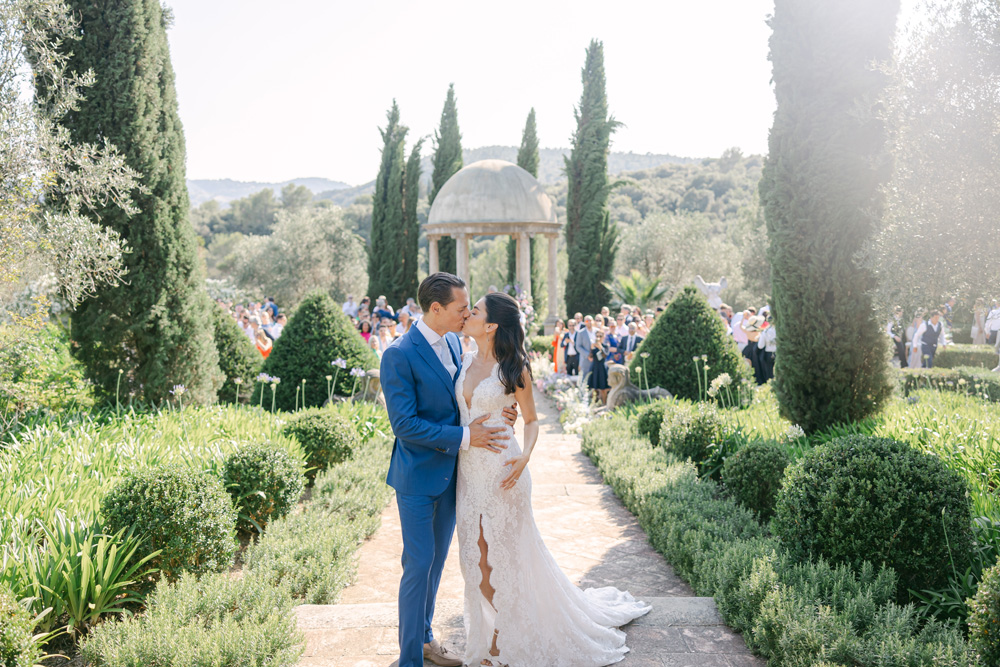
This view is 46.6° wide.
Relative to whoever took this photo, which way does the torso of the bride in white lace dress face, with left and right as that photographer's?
facing the viewer and to the left of the viewer

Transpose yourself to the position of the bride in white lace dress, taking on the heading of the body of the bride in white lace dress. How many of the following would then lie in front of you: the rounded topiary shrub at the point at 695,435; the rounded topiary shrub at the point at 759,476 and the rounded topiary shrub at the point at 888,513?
0

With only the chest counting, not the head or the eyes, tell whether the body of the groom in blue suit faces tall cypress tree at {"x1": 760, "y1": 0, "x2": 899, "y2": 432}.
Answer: no

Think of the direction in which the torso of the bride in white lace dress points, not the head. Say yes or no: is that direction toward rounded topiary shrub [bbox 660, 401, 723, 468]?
no

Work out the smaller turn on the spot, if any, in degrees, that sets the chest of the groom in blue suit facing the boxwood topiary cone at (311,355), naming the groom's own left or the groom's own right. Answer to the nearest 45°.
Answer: approximately 135° to the groom's own left

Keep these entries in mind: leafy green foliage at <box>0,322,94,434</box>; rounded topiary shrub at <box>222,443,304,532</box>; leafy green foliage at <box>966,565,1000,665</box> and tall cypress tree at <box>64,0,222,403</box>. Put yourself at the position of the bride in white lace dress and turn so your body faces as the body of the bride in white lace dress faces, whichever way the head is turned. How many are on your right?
3

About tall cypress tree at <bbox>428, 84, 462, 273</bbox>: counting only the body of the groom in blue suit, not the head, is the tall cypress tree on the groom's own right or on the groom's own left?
on the groom's own left

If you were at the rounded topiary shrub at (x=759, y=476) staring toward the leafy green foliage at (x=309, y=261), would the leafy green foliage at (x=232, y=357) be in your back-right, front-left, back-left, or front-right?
front-left

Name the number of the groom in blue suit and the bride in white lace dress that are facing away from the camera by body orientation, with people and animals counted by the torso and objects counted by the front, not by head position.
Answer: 0

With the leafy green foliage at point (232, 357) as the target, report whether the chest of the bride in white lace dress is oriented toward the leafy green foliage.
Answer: no

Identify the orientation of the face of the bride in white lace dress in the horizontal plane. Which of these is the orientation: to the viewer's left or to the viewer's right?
to the viewer's left

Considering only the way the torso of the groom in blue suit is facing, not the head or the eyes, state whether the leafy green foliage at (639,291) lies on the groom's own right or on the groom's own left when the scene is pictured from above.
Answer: on the groom's own left

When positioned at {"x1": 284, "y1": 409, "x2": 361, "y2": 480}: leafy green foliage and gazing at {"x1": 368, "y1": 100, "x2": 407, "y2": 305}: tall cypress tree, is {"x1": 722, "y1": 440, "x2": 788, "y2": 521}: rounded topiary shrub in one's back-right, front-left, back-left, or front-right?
back-right
